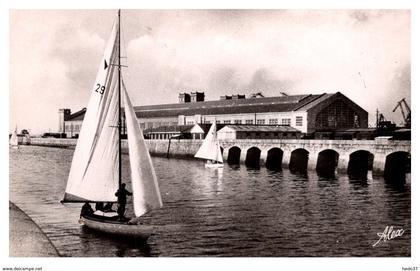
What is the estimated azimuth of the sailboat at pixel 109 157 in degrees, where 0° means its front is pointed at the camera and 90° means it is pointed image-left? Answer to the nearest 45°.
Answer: approximately 315°

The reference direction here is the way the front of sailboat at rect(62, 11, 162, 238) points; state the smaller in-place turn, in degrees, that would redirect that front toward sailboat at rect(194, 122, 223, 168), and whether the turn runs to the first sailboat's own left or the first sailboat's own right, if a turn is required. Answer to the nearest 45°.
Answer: approximately 135° to the first sailboat's own left

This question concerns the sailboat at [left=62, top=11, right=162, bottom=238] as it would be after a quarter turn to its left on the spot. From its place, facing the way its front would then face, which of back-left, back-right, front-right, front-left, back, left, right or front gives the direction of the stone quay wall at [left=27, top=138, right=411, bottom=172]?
front
